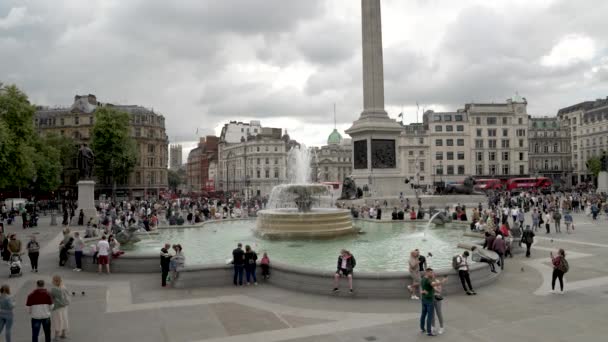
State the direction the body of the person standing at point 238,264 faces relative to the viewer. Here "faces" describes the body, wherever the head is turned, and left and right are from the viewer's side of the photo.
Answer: facing away from the viewer

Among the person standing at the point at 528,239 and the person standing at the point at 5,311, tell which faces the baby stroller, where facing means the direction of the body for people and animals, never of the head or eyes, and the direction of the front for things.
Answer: the person standing at the point at 5,311

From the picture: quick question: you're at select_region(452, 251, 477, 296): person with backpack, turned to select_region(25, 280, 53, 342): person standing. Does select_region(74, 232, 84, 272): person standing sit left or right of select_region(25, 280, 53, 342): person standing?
right

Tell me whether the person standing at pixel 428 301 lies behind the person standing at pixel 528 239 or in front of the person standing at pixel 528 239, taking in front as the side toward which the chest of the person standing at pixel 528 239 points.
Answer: behind
